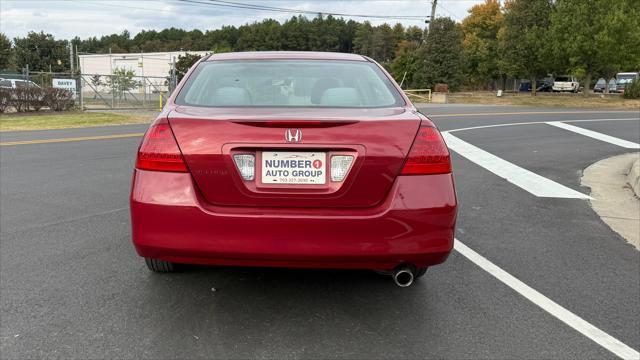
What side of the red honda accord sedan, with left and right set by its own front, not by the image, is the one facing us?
back

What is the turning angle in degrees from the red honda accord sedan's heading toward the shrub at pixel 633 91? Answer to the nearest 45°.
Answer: approximately 45° to its right

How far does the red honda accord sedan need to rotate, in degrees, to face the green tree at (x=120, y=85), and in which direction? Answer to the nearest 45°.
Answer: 0° — it already faces it

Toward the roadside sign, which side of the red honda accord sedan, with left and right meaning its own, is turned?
front

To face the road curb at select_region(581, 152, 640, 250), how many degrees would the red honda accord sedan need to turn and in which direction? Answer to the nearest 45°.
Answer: approximately 45° to its right

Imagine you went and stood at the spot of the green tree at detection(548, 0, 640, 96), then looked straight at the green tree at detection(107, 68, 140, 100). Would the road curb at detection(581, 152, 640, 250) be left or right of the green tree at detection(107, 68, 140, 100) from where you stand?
left

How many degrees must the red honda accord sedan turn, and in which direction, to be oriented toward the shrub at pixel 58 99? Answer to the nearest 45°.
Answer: approximately 45° to its left

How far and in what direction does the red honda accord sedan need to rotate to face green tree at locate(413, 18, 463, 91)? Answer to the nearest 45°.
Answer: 0° — it already faces it

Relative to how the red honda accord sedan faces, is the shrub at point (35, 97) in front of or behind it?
in front

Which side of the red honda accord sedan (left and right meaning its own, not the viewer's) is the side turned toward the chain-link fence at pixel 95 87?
front
